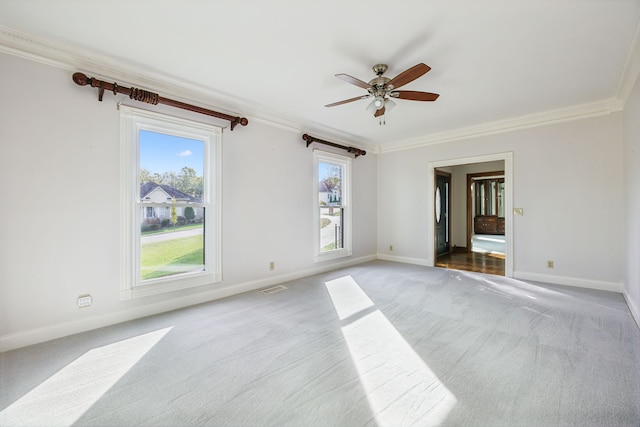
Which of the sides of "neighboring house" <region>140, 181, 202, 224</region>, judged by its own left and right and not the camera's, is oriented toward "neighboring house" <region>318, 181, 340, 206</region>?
left

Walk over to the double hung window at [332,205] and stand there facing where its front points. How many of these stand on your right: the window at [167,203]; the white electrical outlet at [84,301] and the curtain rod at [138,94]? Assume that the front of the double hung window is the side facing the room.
3

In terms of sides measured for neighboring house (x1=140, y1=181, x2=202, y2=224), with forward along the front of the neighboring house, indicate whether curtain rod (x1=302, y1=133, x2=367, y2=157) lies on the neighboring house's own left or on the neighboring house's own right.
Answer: on the neighboring house's own left

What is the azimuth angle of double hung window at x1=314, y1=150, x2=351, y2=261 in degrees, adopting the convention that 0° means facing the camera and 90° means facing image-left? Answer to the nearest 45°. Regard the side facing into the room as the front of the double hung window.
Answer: approximately 315°
